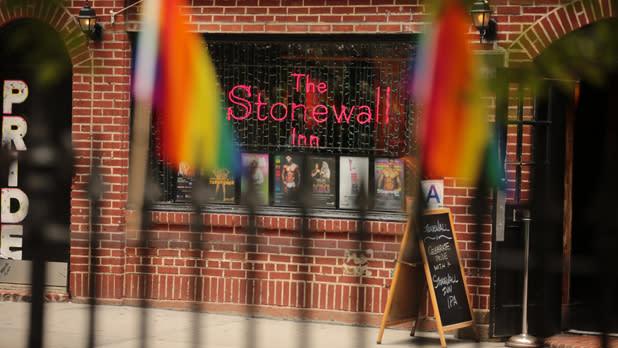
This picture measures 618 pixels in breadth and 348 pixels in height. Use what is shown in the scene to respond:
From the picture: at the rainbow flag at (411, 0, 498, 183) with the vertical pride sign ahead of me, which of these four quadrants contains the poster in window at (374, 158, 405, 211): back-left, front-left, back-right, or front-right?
front-right

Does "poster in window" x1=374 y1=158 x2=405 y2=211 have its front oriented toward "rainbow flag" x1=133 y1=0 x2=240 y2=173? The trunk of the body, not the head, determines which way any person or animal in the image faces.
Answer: yes

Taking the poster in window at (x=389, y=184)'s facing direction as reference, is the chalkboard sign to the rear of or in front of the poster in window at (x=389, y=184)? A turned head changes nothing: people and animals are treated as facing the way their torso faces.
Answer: in front

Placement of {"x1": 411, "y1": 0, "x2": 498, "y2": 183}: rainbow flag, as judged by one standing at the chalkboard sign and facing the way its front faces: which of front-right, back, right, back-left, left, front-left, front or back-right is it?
front-right

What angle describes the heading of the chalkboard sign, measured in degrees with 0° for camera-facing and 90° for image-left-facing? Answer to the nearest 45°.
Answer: approximately 315°

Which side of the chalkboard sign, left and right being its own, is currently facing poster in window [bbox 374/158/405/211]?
back

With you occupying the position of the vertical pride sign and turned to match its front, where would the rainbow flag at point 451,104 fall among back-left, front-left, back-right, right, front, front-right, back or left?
front

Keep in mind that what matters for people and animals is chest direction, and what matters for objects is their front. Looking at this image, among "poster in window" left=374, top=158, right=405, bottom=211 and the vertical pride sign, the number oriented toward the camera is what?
2

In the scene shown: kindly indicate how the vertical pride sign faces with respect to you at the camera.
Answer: facing the viewer

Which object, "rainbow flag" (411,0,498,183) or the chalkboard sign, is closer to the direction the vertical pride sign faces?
the rainbow flag

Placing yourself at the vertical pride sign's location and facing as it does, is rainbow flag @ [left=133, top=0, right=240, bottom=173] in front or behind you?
in front

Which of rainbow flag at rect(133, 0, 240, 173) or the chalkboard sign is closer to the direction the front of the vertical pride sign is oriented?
the rainbow flag

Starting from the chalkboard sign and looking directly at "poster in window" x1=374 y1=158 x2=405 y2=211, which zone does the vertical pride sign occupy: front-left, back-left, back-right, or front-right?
front-left

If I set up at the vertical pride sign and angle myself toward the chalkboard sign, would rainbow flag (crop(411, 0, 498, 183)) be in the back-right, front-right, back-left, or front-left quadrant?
front-right

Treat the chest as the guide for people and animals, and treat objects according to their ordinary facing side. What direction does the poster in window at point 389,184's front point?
toward the camera

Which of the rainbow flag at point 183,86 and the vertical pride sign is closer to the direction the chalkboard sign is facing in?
the rainbow flag

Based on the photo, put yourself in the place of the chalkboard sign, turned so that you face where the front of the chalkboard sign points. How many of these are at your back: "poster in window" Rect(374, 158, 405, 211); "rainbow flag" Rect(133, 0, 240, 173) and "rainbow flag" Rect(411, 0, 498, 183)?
1

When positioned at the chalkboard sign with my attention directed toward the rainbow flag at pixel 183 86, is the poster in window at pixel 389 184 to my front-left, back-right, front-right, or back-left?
back-right

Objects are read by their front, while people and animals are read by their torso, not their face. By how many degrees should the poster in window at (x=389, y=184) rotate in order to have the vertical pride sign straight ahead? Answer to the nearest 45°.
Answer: approximately 90° to its right
